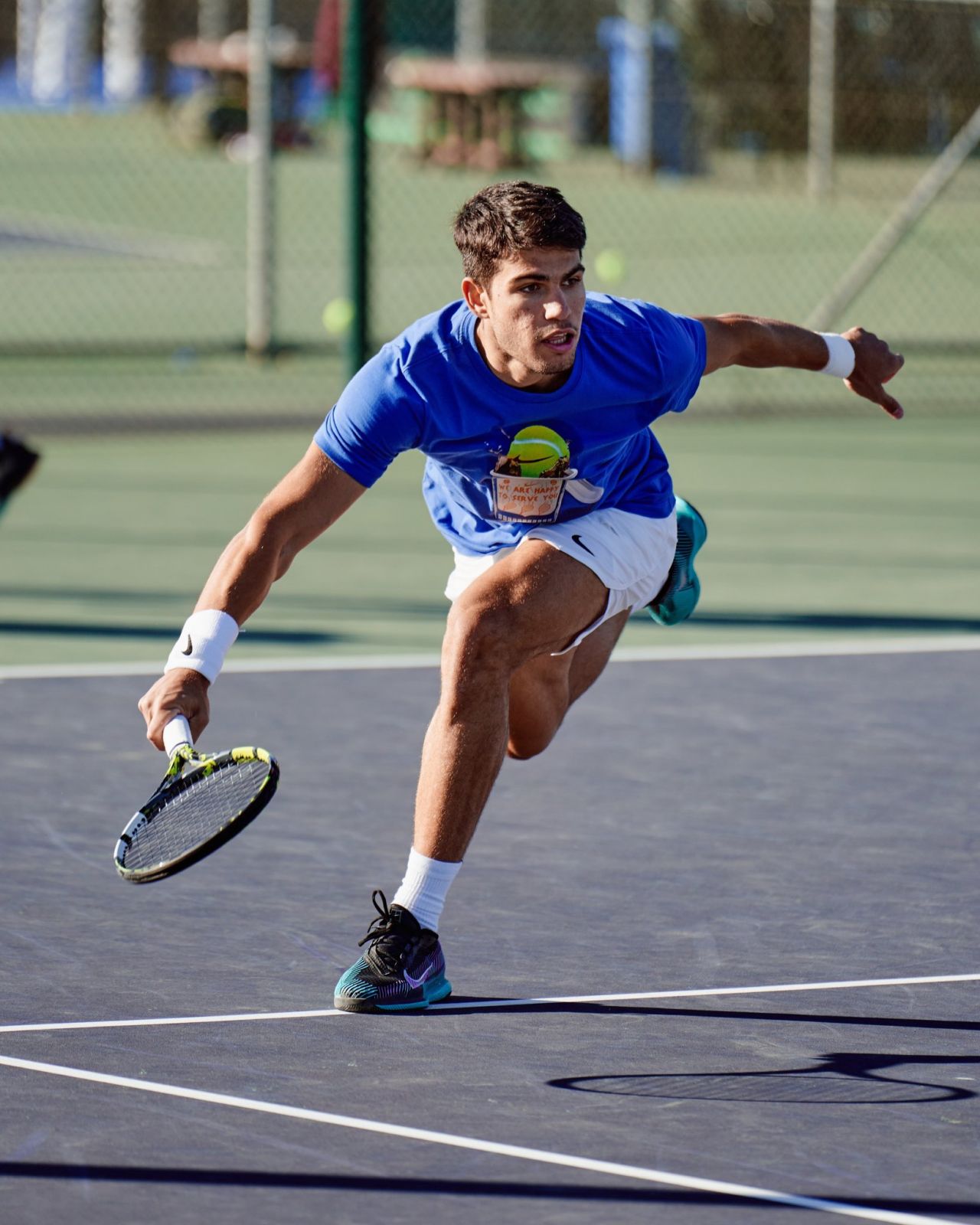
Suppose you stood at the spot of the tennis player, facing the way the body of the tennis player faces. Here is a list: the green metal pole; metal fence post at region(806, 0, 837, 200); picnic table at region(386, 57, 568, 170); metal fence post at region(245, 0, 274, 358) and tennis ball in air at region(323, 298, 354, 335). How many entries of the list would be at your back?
5

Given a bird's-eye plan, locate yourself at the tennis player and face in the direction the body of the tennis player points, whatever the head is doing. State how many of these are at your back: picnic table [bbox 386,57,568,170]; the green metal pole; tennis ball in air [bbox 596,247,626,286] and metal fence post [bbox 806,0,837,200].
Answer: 4

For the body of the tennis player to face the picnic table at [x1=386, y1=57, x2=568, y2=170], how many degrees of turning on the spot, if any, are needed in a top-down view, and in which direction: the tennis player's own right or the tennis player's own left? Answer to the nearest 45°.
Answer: approximately 180°

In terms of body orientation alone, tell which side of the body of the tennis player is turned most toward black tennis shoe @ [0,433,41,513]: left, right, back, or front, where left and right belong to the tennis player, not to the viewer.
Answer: back

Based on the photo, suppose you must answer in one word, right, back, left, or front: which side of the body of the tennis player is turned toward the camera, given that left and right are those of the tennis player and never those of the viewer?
front

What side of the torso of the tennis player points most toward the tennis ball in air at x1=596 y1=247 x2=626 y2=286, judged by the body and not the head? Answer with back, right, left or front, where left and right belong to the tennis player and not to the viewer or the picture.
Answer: back

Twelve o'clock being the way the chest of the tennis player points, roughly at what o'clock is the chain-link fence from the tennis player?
The chain-link fence is roughly at 6 o'clock from the tennis player.

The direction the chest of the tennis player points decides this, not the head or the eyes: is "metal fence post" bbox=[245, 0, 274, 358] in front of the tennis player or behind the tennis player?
behind

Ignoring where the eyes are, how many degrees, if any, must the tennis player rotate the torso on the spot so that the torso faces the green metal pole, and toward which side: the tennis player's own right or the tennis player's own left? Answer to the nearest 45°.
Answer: approximately 180°

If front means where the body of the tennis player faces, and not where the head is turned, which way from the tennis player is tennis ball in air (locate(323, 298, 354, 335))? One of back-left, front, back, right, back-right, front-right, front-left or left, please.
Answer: back

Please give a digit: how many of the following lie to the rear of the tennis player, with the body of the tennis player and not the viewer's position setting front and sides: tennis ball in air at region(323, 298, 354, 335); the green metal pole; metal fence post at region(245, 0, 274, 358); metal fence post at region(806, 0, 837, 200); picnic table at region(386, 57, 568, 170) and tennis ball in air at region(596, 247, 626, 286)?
6
